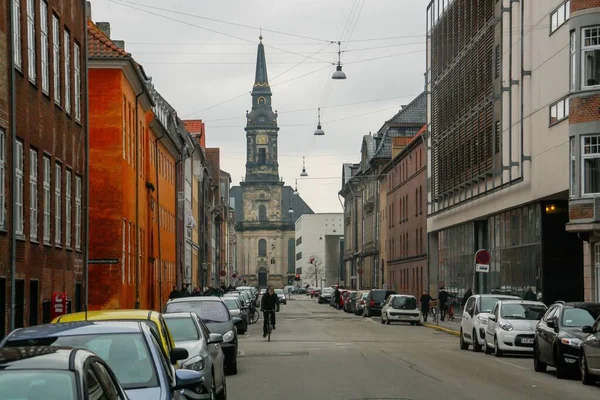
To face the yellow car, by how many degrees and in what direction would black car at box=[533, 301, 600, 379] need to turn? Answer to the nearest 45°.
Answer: approximately 45° to its right

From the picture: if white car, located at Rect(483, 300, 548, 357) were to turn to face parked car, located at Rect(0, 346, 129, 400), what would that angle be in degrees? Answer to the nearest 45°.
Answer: approximately 45° to its right

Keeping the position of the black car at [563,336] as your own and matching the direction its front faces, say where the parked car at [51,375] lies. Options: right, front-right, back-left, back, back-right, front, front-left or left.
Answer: front-right

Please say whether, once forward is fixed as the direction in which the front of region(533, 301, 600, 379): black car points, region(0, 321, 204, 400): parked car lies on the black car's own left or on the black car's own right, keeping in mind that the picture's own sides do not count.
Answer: on the black car's own right
